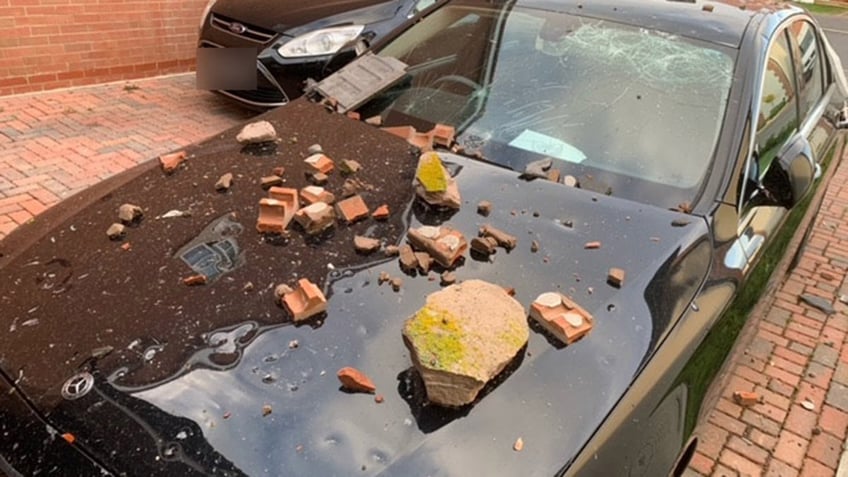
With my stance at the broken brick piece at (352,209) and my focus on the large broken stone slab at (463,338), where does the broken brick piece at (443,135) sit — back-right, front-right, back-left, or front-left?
back-left

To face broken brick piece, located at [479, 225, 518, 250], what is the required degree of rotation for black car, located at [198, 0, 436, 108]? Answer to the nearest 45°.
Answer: approximately 45° to its left

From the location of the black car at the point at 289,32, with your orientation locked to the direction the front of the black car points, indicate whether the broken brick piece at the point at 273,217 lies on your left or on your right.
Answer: on your left

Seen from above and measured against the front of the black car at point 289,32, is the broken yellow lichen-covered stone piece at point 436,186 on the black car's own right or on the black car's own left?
on the black car's own left

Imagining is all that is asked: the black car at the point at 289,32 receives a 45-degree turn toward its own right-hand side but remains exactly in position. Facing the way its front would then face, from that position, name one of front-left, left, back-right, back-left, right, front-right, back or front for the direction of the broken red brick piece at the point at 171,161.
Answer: left

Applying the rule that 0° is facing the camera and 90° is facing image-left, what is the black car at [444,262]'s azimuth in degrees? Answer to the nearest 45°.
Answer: approximately 45°

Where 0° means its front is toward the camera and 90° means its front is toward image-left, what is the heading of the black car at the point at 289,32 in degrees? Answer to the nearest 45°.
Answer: approximately 45°

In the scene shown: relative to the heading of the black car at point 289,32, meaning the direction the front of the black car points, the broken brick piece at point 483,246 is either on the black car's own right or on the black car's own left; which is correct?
on the black car's own left

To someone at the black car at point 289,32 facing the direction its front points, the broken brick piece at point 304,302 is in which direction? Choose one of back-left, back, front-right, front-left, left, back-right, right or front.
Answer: front-left
